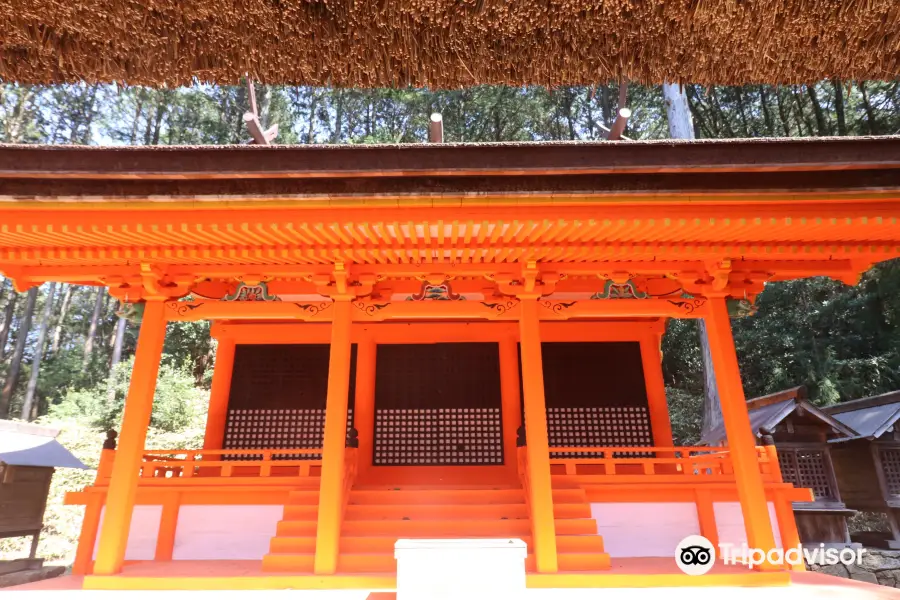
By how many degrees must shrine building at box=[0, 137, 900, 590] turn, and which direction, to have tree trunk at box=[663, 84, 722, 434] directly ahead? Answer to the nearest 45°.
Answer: approximately 135° to its left

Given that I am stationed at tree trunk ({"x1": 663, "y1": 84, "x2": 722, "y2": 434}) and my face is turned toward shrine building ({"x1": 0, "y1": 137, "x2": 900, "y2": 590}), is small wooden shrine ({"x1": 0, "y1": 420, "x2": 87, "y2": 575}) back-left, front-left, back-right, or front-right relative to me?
front-right

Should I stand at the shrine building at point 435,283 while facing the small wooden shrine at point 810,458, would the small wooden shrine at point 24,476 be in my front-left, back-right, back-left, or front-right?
back-left

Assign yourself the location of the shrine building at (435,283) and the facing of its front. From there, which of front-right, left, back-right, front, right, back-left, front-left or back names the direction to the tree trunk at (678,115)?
back-left

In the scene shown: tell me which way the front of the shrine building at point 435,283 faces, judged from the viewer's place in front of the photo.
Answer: facing the viewer

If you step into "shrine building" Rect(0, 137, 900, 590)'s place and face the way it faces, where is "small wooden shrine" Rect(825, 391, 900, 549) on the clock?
The small wooden shrine is roughly at 8 o'clock from the shrine building.

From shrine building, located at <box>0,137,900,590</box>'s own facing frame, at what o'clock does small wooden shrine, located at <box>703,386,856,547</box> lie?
The small wooden shrine is roughly at 8 o'clock from the shrine building.
